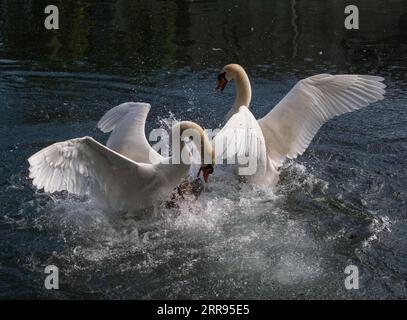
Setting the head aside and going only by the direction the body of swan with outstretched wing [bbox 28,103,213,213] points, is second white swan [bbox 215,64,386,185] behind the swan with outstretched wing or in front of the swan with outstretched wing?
in front

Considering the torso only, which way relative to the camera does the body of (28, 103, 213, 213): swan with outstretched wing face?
to the viewer's right
